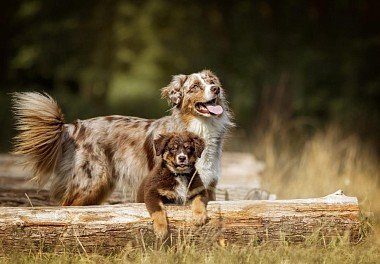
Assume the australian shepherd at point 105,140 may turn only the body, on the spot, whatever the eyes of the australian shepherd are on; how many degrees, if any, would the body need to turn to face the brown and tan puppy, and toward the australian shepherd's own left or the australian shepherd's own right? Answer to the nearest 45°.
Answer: approximately 45° to the australian shepherd's own right

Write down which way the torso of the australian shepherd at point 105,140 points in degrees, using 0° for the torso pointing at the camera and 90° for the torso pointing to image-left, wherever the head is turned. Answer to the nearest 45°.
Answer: approximately 270°
